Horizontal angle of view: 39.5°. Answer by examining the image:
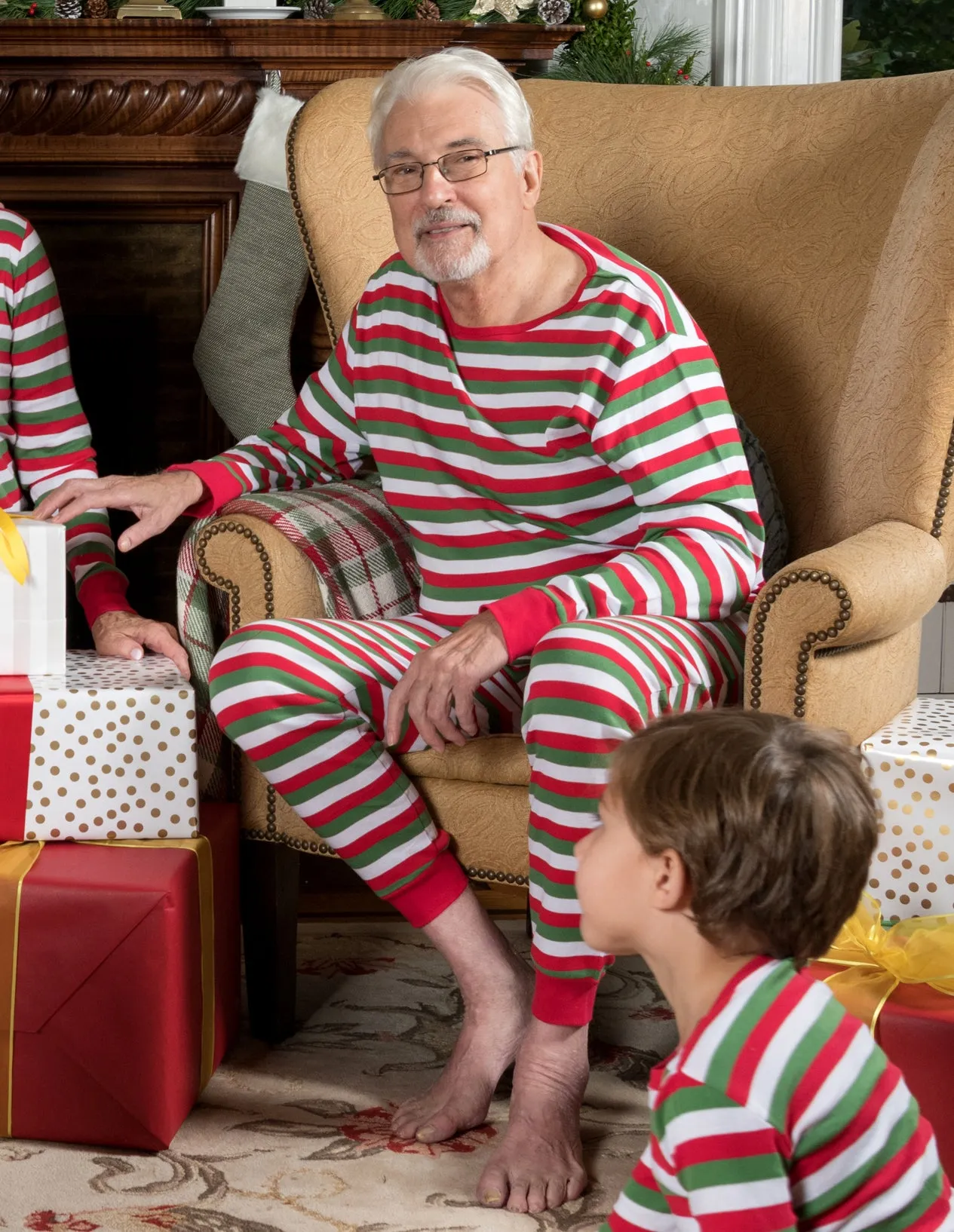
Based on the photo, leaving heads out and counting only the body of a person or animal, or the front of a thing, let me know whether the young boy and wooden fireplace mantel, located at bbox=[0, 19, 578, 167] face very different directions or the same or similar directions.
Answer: very different directions

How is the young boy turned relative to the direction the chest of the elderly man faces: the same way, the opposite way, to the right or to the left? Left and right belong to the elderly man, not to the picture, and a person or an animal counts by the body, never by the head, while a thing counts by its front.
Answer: to the right

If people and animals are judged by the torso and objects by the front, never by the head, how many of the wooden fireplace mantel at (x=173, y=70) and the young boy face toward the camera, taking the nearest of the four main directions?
1

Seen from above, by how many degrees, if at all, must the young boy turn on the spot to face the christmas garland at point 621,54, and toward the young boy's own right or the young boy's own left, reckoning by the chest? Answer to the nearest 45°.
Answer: approximately 45° to the young boy's own right

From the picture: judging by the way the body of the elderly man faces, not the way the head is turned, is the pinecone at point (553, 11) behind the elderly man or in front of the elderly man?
behind

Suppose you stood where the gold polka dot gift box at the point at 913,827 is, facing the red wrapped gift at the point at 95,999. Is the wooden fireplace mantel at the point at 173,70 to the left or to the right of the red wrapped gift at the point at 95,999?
right

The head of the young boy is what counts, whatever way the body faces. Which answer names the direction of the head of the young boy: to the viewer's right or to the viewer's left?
to the viewer's left
